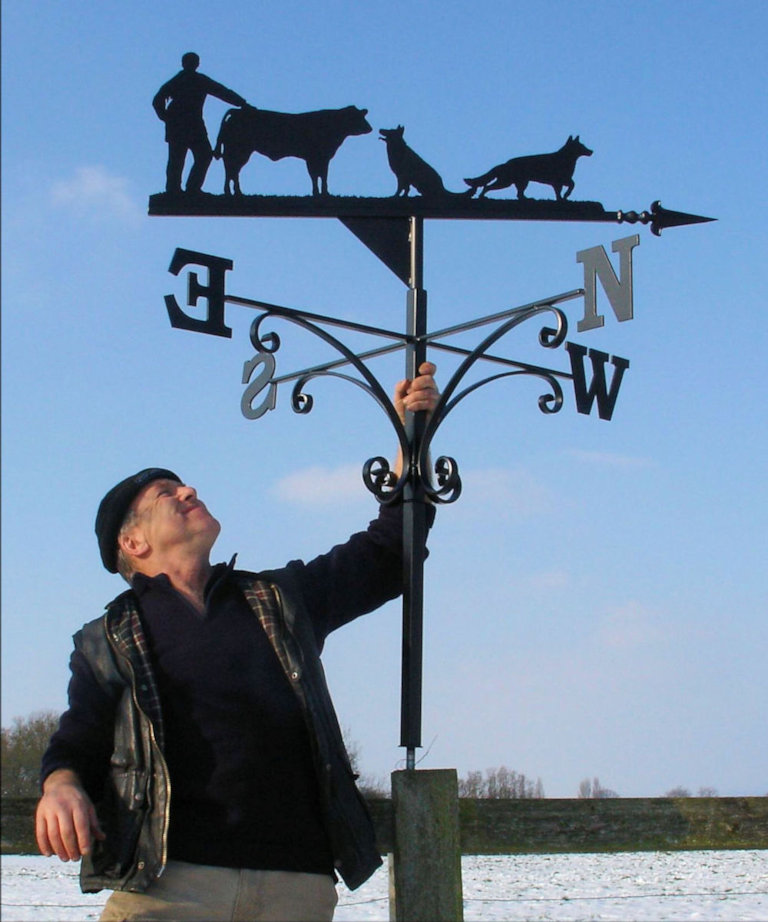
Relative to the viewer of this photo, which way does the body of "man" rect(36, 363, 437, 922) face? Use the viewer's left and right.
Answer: facing the viewer and to the right of the viewer

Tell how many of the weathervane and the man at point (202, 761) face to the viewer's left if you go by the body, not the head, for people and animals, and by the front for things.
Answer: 0

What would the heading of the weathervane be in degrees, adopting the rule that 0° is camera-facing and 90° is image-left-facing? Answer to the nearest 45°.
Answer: approximately 270°
